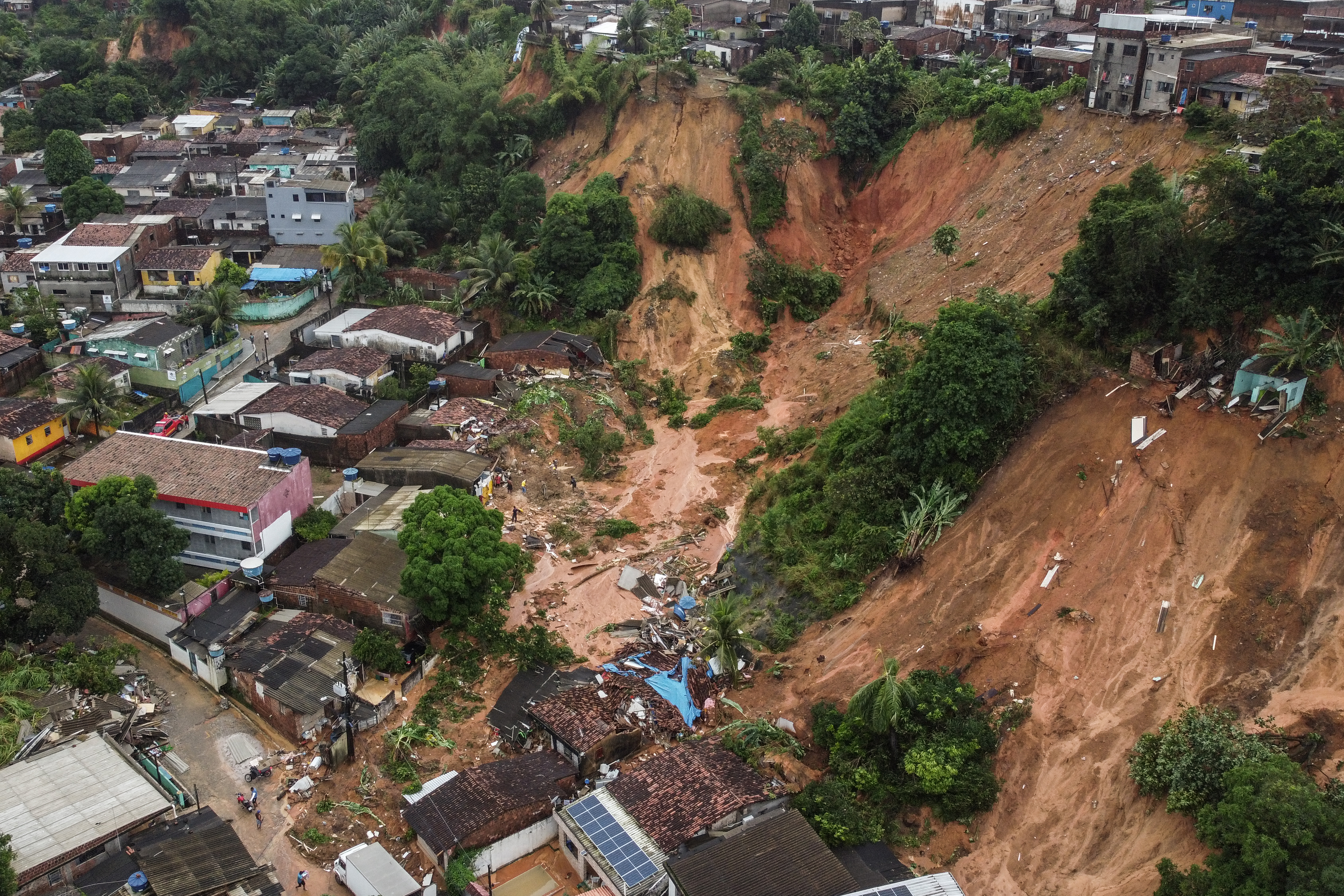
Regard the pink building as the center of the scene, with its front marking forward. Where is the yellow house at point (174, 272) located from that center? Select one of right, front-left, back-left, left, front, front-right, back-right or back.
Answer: back-right

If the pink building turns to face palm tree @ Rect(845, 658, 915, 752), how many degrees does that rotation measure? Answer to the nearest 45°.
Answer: approximately 90° to its left

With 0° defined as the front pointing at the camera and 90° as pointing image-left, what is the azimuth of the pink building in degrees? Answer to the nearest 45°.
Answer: approximately 45°

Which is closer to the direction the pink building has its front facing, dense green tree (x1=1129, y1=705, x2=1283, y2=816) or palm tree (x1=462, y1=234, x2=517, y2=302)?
the dense green tree

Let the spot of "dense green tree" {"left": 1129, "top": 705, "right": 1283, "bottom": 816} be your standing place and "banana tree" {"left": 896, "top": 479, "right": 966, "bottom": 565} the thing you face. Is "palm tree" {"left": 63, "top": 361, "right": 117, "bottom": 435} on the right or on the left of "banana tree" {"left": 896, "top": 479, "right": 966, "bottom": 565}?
left

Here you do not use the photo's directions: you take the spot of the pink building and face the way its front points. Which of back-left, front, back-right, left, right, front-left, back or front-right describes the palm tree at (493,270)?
back

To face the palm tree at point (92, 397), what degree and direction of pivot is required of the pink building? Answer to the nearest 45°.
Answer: approximately 135° to its right

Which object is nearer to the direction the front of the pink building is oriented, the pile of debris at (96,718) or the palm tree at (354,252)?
the pile of debris

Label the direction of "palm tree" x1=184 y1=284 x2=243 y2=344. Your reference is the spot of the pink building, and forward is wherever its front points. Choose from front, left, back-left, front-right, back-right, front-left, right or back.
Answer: back-right

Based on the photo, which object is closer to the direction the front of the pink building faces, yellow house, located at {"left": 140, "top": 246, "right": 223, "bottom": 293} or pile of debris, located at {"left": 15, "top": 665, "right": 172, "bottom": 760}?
the pile of debris

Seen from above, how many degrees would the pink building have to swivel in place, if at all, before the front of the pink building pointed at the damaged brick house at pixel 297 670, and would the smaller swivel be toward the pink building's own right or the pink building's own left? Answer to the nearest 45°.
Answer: approximately 45° to the pink building's own left

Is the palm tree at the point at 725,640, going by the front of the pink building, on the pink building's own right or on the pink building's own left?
on the pink building's own left

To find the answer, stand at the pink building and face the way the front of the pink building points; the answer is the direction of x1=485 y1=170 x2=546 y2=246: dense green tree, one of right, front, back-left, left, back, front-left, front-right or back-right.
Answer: back
